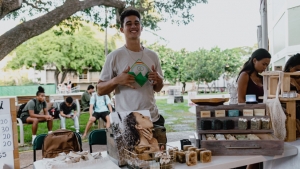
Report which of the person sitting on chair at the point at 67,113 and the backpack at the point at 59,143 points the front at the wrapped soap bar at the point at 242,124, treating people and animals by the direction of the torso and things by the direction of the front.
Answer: the person sitting on chair

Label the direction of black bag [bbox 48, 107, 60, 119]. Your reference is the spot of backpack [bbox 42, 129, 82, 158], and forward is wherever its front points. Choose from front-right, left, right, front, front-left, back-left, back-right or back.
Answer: back-right

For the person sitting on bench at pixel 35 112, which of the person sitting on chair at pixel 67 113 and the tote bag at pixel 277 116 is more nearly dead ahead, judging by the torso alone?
the tote bag

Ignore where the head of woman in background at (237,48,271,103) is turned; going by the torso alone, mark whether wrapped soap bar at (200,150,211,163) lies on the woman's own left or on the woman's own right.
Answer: on the woman's own right

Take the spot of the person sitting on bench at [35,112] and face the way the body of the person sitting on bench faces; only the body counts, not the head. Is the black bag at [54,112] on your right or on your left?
on your left

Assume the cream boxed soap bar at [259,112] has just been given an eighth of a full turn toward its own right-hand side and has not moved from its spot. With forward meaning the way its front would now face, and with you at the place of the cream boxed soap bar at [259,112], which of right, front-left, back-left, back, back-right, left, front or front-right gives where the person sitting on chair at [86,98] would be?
right

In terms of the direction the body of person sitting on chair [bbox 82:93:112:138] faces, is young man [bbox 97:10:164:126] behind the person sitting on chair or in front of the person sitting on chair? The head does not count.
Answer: in front

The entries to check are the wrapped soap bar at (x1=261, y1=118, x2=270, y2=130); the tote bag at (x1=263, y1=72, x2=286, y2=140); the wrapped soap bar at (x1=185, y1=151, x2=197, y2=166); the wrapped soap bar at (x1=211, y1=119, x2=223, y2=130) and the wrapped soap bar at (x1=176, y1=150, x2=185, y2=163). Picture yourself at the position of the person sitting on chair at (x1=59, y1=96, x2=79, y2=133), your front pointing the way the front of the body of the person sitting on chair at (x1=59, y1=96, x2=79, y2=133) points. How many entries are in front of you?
5

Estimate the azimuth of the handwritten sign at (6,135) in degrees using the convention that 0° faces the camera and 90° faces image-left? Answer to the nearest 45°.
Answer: approximately 0°
